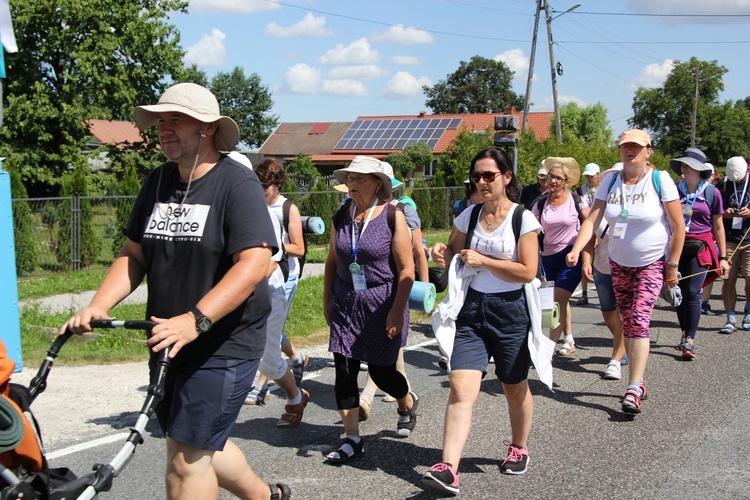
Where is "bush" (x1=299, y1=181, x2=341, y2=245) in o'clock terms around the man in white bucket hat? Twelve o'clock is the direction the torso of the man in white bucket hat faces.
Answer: The bush is roughly at 5 o'clock from the man in white bucket hat.

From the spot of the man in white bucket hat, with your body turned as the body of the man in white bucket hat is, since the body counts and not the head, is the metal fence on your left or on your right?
on your right

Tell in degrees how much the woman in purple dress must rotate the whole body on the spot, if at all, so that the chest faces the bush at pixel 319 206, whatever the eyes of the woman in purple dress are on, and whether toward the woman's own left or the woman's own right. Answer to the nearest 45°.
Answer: approximately 135° to the woman's own right

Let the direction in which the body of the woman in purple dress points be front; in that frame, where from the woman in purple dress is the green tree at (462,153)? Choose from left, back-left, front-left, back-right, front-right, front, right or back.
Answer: back-right

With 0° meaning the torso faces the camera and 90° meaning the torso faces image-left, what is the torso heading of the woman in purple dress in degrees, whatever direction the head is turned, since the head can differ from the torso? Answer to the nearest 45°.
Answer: approximately 45°

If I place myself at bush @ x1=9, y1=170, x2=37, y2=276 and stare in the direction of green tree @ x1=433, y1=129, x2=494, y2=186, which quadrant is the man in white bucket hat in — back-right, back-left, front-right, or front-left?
back-right

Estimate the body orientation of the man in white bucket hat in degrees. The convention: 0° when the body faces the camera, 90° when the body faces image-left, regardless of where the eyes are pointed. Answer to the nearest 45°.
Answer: approximately 45°

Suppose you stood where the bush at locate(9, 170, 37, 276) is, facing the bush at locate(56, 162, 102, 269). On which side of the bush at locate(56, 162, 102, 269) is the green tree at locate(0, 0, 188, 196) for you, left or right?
left

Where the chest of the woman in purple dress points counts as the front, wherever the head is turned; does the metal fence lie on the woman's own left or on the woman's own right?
on the woman's own right
